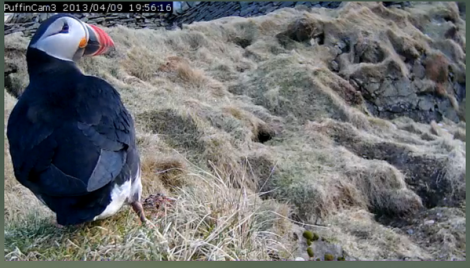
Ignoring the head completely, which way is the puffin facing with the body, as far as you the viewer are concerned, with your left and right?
facing away from the viewer and to the right of the viewer
